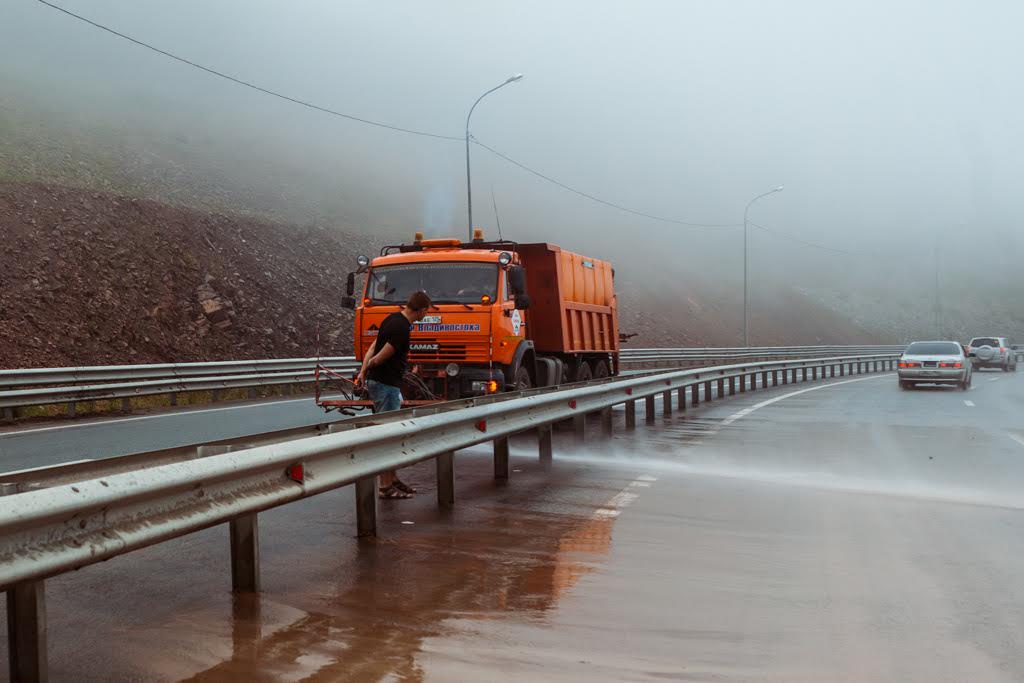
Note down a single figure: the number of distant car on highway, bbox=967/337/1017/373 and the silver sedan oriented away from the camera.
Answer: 2

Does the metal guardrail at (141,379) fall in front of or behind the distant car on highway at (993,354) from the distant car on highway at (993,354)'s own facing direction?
behind

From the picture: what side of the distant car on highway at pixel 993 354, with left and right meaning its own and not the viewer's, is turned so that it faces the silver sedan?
back

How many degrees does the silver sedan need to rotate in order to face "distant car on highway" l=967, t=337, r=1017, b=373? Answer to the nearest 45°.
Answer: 0° — it already faces it

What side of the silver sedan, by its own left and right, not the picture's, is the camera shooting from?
back

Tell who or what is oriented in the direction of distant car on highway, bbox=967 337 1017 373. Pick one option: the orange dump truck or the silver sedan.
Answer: the silver sedan

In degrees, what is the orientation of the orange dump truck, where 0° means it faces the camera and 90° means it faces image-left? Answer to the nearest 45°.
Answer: approximately 45°

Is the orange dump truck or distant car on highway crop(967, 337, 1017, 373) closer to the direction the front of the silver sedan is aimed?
the distant car on highway

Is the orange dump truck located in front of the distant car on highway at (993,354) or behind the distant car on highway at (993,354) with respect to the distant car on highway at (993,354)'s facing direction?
behind

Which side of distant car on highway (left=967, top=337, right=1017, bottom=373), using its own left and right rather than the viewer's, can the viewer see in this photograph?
back
